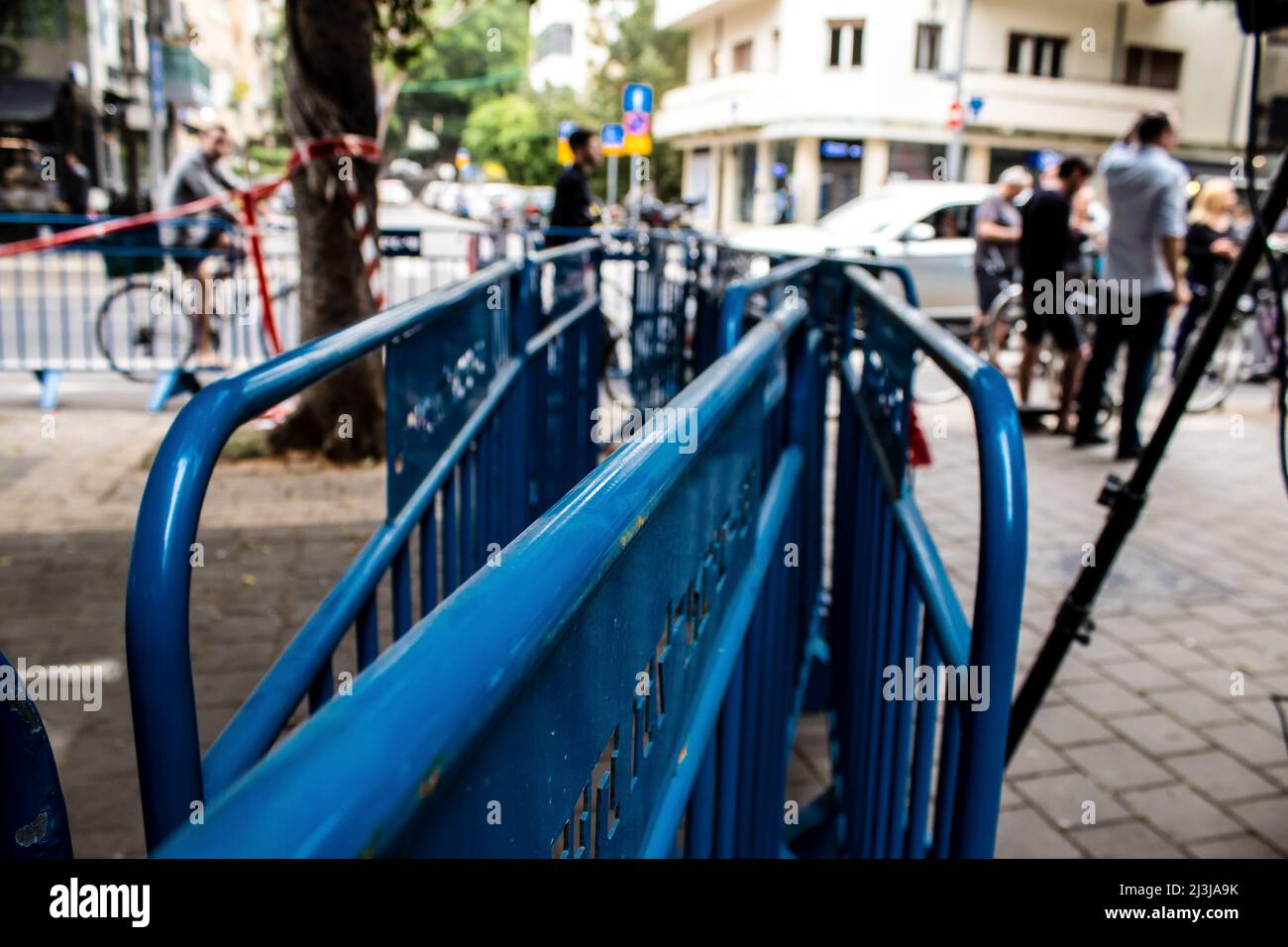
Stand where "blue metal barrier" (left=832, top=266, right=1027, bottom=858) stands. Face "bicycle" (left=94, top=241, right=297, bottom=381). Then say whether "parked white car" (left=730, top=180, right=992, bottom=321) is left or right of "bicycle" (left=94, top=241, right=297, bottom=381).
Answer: right

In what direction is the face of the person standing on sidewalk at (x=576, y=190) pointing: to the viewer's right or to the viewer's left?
to the viewer's right

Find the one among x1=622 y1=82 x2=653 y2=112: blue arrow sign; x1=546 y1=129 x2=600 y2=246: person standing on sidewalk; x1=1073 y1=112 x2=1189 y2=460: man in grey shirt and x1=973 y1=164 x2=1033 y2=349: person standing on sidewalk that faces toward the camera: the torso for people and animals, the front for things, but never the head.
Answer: the blue arrow sign

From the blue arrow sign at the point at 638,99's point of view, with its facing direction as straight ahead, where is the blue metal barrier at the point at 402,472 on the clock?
The blue metal barrier is roughly at 12 o'clock from the blue arrow sign.

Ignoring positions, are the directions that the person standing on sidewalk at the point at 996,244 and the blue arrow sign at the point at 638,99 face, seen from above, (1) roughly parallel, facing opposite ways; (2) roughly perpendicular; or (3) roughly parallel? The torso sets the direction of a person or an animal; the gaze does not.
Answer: roughly perpendicular

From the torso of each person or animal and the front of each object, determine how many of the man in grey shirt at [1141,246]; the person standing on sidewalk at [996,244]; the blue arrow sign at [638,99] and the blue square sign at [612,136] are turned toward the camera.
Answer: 2

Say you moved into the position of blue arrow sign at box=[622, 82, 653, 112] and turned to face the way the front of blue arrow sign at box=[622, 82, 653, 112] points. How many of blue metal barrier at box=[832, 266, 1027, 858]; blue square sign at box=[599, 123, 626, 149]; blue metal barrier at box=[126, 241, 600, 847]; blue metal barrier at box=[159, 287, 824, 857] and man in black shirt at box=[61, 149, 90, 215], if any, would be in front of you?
3

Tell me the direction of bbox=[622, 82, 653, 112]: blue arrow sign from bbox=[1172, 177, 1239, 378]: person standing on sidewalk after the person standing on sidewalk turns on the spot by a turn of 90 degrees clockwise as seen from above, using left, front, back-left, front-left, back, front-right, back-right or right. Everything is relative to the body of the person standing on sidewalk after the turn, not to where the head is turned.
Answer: front-right

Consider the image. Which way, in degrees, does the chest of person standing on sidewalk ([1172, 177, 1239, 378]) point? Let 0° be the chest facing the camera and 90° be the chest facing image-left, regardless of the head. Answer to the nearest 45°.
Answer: approximately 315°
